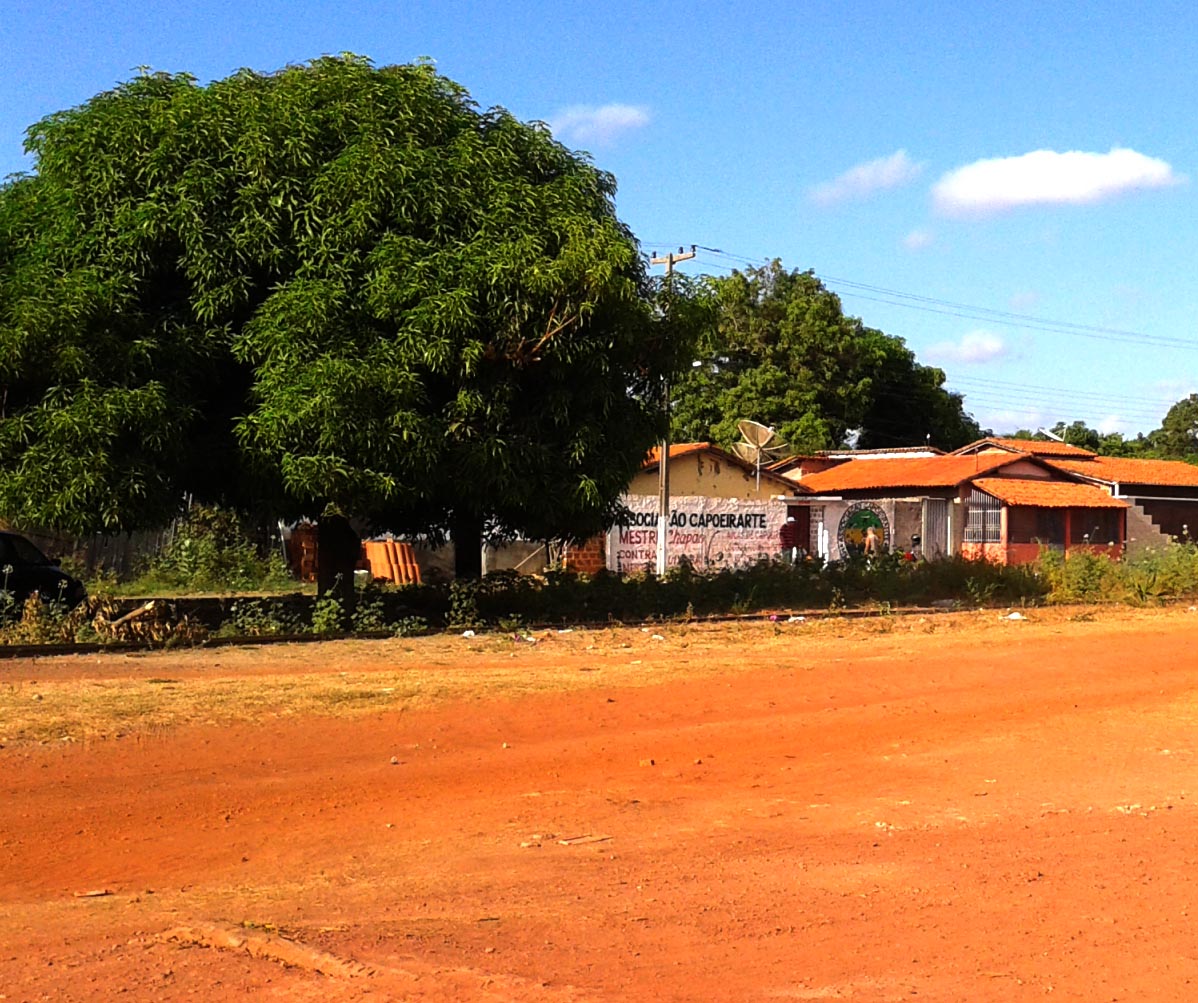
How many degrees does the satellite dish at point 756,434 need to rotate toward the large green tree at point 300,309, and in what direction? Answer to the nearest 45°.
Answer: approximately 45° to its right

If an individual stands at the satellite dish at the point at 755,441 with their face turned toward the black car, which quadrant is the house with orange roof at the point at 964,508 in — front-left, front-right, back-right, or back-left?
back-left

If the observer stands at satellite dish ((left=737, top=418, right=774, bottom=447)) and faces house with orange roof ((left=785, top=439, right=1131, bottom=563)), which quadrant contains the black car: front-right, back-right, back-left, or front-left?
back-right

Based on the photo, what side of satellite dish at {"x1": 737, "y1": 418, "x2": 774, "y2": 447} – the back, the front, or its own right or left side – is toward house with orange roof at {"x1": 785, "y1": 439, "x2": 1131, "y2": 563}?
left
